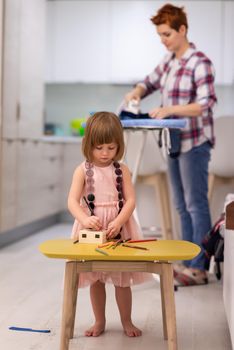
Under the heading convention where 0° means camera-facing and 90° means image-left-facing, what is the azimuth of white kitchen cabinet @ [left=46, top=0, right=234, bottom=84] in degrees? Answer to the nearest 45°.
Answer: approximately 0°

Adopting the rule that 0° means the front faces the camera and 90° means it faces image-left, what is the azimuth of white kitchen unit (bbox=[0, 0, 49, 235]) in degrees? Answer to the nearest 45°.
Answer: approximately 315°

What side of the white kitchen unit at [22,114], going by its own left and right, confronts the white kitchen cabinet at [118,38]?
left

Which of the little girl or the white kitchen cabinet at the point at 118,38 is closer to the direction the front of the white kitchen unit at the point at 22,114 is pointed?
the little girl

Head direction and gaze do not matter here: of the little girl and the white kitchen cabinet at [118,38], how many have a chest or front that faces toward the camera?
2

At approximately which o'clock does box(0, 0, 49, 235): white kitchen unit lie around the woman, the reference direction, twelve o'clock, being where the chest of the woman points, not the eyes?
The white kitchen unit is roughly at 3 o'clock from the woman.

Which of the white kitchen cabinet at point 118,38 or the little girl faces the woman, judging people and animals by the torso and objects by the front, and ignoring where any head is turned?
the white kitchen cabinet

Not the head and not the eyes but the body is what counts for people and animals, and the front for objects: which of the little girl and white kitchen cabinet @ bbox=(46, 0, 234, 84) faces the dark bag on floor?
the white kitchen cabinet

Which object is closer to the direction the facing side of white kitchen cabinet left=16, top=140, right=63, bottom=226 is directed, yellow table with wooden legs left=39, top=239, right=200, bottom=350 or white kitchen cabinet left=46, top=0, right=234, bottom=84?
the yellow table with wooden legs
